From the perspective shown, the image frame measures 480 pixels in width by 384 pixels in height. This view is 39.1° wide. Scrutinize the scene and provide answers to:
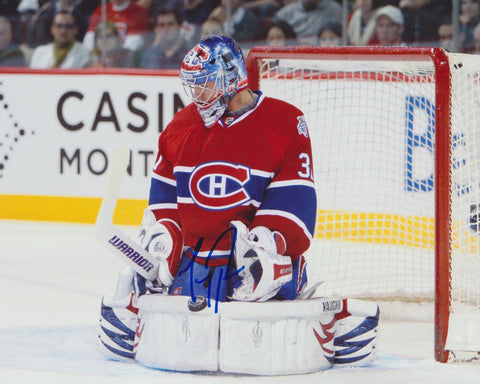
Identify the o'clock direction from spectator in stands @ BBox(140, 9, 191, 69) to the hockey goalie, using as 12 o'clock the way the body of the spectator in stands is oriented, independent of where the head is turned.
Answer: The hockey goalie is roughly at 12 o'clock from the spectator in stands.

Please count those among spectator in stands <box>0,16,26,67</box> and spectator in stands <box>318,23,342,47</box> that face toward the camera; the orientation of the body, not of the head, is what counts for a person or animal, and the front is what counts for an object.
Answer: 2

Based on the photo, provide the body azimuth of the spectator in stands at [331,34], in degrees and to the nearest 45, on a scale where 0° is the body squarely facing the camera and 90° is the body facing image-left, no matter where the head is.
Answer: approximately 0°

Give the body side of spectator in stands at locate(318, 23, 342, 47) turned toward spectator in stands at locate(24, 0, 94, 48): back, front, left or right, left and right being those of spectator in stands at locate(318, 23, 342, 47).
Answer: right
